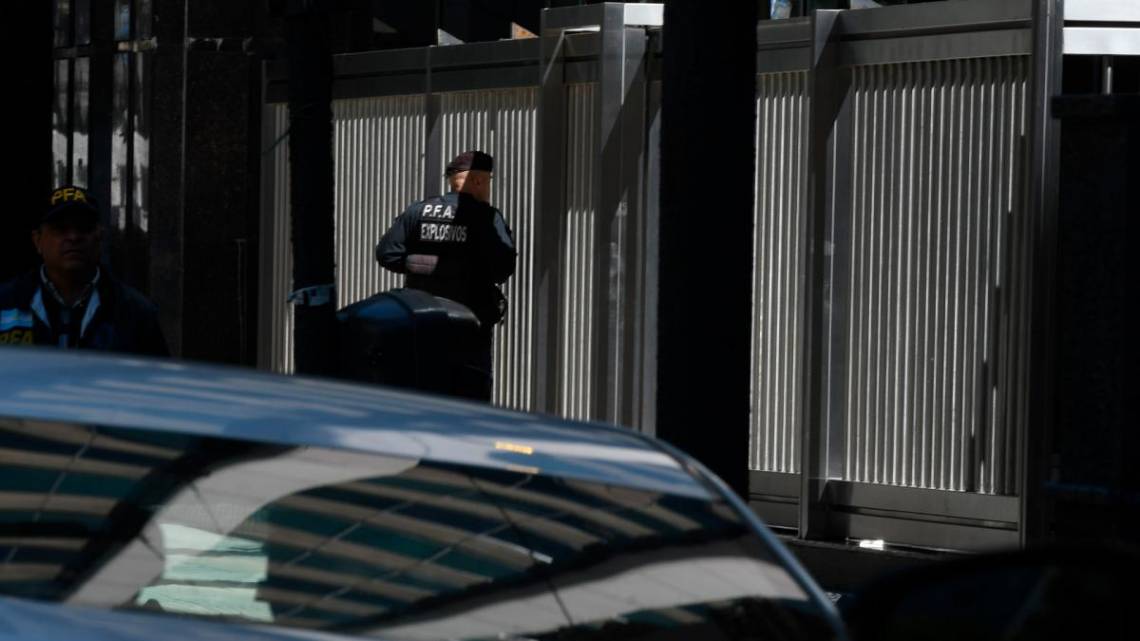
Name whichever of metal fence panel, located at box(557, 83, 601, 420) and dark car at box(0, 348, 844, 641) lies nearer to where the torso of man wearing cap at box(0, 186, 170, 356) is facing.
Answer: the dark car

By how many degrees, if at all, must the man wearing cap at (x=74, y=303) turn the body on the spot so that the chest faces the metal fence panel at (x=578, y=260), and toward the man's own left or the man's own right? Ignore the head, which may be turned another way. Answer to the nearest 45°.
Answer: approximately 135° to the man's own left

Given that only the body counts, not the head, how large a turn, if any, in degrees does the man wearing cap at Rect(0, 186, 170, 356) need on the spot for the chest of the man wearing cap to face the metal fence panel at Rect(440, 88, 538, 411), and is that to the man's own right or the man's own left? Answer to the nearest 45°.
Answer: approximately 135° to the man's own left

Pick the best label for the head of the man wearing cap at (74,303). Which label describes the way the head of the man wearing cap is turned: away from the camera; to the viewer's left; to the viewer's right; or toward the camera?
toward the camera

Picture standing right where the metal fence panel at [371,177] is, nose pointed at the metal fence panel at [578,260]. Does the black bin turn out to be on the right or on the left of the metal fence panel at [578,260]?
right

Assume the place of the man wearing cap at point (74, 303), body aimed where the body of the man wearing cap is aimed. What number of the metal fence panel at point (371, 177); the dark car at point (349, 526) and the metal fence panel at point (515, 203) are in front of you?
1

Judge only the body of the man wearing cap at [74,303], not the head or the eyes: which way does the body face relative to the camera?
toward the camera

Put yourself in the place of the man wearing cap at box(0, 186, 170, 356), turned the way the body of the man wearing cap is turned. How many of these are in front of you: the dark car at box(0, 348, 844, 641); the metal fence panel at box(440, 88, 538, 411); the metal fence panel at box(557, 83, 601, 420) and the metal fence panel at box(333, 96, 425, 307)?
1

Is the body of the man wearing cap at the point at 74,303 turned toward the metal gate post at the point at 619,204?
no

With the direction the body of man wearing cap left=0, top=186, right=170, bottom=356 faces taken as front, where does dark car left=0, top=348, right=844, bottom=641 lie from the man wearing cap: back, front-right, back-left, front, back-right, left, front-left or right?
front

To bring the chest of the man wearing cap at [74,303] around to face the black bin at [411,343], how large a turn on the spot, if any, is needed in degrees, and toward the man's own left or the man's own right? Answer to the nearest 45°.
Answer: approximately 135° to the man's own left
